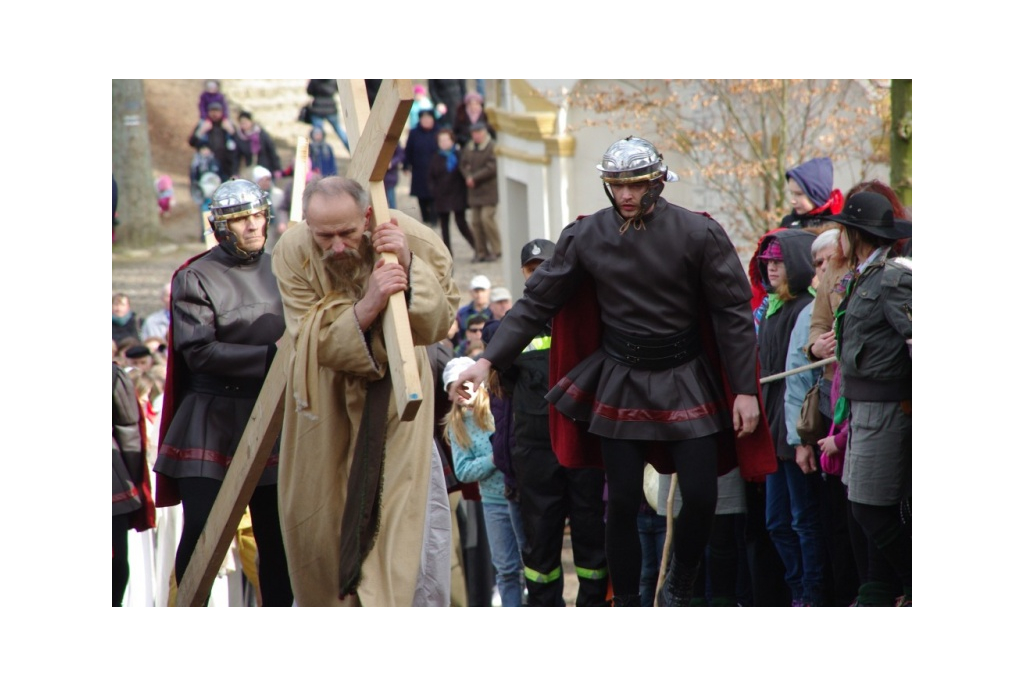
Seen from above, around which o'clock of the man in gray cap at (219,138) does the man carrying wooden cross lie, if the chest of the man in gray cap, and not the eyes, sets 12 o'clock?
The man carrying wooden cross is roughly at 12 o'clock from the man in gray cap.

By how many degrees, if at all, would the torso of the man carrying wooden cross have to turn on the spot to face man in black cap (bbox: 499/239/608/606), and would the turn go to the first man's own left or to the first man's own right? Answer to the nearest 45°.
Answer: approximately 135° to the first man's own left

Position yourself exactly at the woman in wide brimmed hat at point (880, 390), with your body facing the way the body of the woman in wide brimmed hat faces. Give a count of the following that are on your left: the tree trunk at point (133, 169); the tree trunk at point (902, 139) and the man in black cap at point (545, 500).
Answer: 0

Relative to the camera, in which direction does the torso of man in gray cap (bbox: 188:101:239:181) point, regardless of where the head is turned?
toward the camera

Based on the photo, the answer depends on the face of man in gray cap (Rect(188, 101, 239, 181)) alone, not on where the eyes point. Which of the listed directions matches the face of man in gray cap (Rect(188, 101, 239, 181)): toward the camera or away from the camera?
toward the camera

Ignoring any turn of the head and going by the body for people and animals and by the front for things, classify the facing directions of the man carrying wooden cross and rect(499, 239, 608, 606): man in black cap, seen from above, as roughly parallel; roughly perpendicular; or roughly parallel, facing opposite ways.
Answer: roughly parallel

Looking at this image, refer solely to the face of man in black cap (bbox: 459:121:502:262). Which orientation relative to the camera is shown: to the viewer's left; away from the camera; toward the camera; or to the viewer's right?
toward the camera

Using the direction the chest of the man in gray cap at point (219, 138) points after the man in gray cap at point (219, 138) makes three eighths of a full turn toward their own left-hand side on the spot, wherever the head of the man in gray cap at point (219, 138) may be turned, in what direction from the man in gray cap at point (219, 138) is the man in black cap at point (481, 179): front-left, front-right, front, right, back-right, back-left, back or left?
right

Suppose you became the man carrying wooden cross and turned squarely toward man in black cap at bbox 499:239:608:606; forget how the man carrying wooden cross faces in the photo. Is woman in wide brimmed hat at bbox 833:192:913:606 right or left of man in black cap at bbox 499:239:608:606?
right

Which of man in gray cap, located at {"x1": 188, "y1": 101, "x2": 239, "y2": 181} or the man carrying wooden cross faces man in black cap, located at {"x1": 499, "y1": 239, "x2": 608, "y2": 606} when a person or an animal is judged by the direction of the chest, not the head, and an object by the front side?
man in gray cap, located at {"x1": 188, "y1": 101, "x2": 239, "y2": 181}

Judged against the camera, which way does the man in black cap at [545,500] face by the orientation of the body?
toward the camera

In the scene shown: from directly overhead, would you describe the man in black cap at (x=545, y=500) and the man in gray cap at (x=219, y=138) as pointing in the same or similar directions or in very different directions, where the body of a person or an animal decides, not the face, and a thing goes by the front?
same or similar directions

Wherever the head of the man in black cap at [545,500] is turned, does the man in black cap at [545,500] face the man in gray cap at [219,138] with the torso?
no

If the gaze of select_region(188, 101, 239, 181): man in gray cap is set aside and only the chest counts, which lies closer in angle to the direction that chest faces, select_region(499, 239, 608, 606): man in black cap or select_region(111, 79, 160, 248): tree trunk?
the man in black cap

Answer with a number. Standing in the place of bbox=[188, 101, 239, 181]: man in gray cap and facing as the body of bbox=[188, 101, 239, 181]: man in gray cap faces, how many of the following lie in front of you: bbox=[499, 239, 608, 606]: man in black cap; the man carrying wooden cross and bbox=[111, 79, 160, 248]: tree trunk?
2

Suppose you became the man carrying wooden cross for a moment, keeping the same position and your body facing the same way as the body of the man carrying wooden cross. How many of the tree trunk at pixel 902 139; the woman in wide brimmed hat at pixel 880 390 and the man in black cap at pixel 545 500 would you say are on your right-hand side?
0

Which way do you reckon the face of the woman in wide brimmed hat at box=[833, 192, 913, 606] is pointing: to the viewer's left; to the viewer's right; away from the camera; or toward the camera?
to the viewer's left

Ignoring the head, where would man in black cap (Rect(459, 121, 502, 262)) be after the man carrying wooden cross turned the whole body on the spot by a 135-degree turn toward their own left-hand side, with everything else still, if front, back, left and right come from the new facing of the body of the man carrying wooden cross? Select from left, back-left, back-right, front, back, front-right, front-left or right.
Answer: front-left

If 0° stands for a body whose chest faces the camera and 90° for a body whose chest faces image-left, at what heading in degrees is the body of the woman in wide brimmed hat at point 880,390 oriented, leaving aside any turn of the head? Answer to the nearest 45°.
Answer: approximately 45°

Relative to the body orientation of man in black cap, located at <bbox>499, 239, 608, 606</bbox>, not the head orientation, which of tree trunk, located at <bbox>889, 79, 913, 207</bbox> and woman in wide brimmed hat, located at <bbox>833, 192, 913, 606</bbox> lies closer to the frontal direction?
the woman in wide brimmed hat
